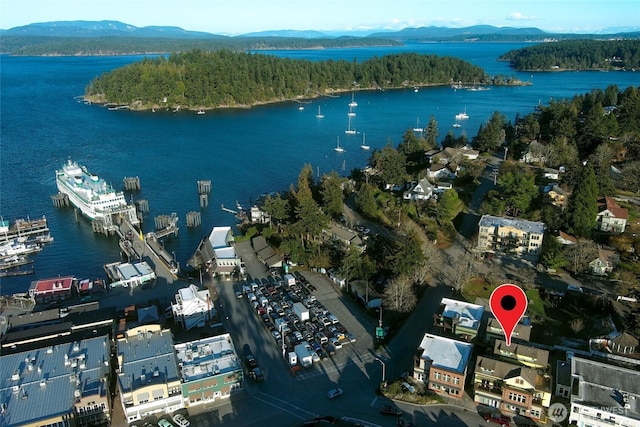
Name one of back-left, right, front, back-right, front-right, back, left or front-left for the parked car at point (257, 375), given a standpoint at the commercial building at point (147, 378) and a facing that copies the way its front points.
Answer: left

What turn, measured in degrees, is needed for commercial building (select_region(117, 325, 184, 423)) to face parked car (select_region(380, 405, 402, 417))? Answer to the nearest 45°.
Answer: approximately 45° to its left

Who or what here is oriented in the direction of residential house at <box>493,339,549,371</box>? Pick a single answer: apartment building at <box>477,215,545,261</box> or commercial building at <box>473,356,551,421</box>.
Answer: the apartment building

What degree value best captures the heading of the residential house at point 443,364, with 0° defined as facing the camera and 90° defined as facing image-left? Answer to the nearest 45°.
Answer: approximately 0°

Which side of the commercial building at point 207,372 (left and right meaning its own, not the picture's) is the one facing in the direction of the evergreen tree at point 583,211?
left

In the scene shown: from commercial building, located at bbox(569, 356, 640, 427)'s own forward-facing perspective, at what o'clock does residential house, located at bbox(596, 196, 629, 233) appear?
The residential house is roughly at 6 o'clock from the commercial building.

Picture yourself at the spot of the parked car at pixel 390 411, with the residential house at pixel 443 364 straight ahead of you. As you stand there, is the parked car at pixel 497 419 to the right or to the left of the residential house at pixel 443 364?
right

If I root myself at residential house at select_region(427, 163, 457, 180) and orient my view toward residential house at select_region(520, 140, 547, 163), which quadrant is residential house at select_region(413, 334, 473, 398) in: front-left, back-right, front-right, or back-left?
back-right

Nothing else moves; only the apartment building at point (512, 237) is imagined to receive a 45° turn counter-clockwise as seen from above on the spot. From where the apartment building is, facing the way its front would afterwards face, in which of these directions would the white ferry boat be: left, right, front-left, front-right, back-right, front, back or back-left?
back-right

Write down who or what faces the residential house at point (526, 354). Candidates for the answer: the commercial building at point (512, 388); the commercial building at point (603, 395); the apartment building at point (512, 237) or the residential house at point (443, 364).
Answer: the apartment building
